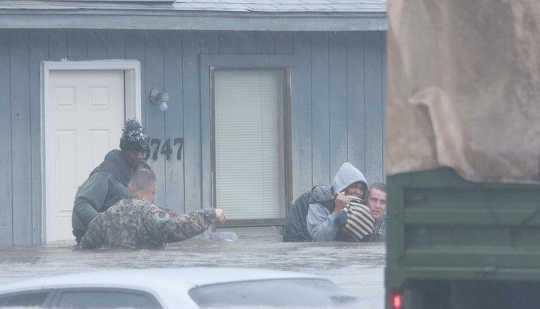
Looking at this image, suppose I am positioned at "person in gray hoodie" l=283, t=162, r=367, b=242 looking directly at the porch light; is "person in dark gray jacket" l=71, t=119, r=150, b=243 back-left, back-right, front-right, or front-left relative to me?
front-left

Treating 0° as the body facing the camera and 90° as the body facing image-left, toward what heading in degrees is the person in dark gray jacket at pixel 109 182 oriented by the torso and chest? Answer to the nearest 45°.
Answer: approximately 270°

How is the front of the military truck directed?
away from the camera

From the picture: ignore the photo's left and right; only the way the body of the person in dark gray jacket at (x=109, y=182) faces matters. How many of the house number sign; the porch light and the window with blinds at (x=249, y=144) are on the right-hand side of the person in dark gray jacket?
0

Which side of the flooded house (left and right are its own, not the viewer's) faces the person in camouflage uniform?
front

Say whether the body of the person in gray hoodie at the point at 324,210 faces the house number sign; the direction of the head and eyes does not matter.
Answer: no

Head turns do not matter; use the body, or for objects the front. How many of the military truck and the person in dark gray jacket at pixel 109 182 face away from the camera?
1

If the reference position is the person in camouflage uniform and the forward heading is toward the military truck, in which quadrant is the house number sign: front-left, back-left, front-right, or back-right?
back-left

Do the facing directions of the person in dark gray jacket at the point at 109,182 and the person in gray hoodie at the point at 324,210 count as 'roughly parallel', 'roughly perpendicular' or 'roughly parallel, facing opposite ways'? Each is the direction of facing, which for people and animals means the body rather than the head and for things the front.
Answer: roughly parallel

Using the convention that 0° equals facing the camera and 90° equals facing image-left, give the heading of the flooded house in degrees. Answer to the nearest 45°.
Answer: approximately 0°

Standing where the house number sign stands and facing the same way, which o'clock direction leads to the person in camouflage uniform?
The person in camouflage uniform is roughly at 12 o'clock from the house number sign.

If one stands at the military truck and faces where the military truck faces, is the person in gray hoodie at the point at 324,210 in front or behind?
in front

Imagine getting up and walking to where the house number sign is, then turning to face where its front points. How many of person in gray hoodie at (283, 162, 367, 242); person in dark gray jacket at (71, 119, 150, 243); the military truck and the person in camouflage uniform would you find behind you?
0

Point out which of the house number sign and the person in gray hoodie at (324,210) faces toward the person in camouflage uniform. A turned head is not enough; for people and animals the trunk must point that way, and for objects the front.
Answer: the house number sign

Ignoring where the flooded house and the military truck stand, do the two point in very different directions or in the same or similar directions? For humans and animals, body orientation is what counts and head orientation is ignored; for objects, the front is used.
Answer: very different directions
